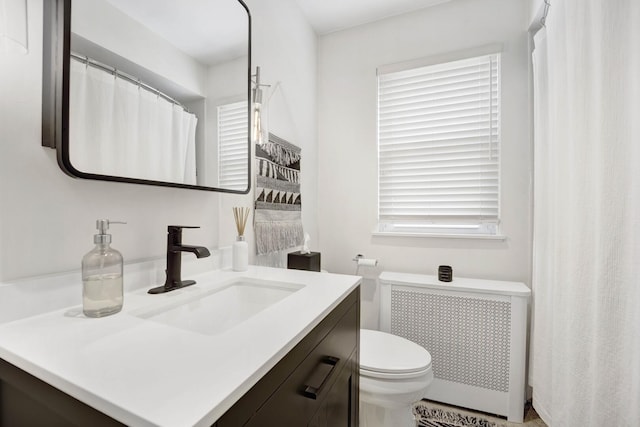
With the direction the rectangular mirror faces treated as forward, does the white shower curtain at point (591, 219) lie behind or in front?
in front

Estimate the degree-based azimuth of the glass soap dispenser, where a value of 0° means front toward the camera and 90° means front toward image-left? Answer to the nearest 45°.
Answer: approximately 270°

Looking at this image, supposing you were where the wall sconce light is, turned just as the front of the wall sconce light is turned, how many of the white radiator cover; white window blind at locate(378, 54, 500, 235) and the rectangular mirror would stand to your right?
1

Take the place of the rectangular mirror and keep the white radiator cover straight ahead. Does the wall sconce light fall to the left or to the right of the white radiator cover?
left

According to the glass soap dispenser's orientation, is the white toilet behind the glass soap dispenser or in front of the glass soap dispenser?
in front

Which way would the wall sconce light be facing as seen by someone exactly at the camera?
facing the viewer and to the right of the viewer

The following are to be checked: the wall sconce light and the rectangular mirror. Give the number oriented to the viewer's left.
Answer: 0

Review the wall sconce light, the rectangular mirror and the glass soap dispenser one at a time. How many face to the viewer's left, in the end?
0

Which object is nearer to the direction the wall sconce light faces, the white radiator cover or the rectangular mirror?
the white radiator cover

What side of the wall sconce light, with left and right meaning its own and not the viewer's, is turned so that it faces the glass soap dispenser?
right
